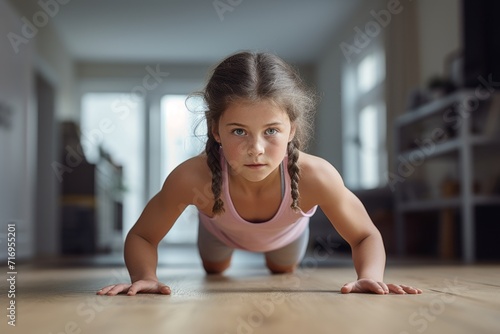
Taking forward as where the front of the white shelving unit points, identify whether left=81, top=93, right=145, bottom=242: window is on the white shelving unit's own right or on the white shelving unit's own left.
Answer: on the white shelving unit's own right

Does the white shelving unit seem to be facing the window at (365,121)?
no

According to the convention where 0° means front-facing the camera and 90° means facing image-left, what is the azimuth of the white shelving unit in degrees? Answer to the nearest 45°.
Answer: approximately 45°

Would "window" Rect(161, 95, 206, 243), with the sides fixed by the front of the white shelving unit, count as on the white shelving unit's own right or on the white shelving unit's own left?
on the white shelving unit's own right

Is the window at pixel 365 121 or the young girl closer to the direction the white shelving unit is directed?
the young girl

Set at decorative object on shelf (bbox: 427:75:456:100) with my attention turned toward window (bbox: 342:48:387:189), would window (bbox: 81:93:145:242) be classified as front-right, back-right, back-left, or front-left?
front-left

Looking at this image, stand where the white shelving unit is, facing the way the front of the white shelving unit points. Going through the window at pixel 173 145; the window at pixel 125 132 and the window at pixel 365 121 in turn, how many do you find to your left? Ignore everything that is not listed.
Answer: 0

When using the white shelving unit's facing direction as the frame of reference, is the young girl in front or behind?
in front
